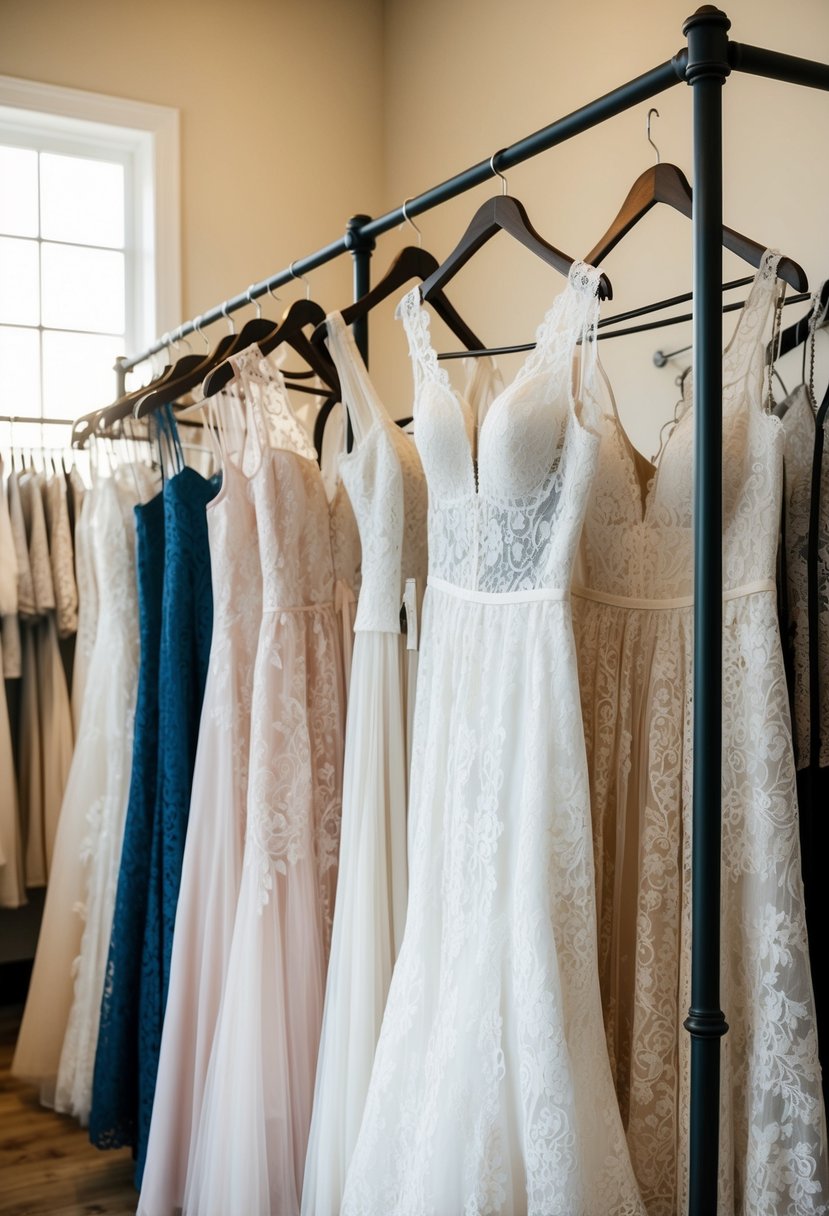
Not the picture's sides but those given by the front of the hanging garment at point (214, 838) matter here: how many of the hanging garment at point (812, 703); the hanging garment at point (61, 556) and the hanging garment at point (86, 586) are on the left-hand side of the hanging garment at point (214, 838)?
1

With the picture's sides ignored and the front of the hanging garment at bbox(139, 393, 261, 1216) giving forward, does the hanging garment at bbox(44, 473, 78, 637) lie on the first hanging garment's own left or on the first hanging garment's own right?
on the first hanging garment's own right

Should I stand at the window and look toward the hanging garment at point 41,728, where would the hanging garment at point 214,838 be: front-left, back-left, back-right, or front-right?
front-left

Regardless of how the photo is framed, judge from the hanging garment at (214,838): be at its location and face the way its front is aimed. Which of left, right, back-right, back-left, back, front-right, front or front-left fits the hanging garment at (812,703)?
left

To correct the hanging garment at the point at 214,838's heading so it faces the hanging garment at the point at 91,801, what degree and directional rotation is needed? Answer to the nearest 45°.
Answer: approximately 135° to its right

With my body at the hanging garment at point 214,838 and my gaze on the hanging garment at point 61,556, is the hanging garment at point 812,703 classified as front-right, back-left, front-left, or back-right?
back-right

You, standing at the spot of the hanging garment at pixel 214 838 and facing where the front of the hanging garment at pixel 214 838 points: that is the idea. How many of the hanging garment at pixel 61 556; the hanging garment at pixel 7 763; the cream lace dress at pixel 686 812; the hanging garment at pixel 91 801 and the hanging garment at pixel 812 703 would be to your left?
2
